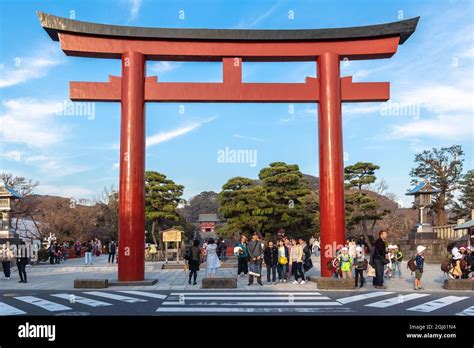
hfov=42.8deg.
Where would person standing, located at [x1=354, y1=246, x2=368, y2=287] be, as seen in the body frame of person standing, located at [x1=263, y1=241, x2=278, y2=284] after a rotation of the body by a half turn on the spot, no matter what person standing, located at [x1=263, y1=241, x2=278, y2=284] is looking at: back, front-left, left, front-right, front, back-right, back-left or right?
back-right

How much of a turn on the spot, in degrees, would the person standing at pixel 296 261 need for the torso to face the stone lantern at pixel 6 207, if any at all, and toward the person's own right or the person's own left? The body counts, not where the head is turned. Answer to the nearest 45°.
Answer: approximately 90° to the person's own right

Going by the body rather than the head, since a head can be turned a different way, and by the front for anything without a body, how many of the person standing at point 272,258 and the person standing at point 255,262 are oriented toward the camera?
2

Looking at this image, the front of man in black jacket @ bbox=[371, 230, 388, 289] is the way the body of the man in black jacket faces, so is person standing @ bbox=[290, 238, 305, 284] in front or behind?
behind

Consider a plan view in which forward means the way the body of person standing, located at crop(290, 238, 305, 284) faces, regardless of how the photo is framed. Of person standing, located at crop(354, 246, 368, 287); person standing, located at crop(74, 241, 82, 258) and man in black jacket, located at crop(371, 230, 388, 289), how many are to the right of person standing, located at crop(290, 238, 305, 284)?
1

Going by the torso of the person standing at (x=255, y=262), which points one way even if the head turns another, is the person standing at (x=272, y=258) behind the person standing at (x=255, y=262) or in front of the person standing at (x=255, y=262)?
behind
